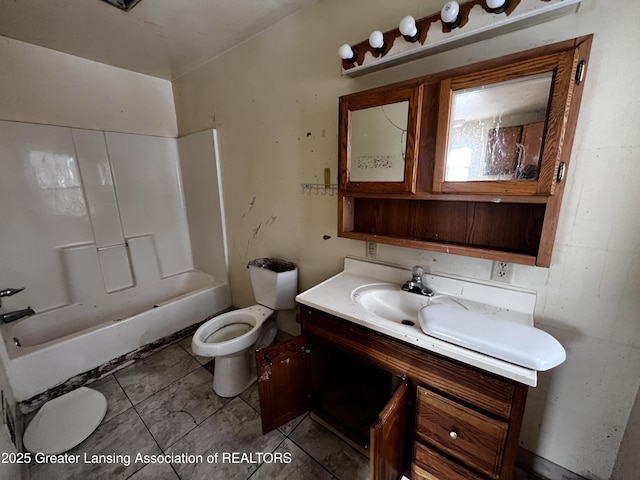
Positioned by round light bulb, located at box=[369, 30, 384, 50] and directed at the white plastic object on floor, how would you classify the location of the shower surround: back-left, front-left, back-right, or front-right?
front-right

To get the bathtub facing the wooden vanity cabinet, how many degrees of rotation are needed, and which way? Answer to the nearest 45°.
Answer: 0° — it already faces it

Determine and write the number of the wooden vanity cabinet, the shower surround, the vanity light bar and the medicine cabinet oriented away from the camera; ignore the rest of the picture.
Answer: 0

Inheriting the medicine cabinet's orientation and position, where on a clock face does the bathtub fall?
The bathtub is roughly at 1 o'clock from the medicine cabinet.

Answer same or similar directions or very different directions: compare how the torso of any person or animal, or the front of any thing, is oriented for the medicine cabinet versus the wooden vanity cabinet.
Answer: same or similar directions

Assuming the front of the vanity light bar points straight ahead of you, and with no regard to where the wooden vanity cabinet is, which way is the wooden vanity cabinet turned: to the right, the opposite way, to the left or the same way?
the same way

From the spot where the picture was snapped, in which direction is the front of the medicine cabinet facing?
facing the viewer and to the left of the viewer

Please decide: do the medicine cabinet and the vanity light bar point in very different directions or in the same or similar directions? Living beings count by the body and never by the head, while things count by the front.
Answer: same or similar directions

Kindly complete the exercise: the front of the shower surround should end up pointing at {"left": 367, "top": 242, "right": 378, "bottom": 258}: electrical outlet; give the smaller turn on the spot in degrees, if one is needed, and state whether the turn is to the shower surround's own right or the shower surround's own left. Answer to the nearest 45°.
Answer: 0° — it already faces it

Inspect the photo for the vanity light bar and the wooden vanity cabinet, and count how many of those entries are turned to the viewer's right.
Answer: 0

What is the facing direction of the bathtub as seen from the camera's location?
facing the viewer and to the right of the viewer

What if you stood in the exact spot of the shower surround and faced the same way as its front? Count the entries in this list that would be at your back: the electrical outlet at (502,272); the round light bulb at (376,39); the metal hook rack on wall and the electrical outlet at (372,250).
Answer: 0

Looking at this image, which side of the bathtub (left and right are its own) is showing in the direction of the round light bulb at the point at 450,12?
front

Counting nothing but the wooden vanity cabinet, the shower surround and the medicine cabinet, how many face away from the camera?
0

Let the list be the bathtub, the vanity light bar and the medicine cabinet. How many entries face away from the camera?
0

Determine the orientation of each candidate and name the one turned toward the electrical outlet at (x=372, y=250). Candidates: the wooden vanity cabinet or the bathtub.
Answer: the bathtub
